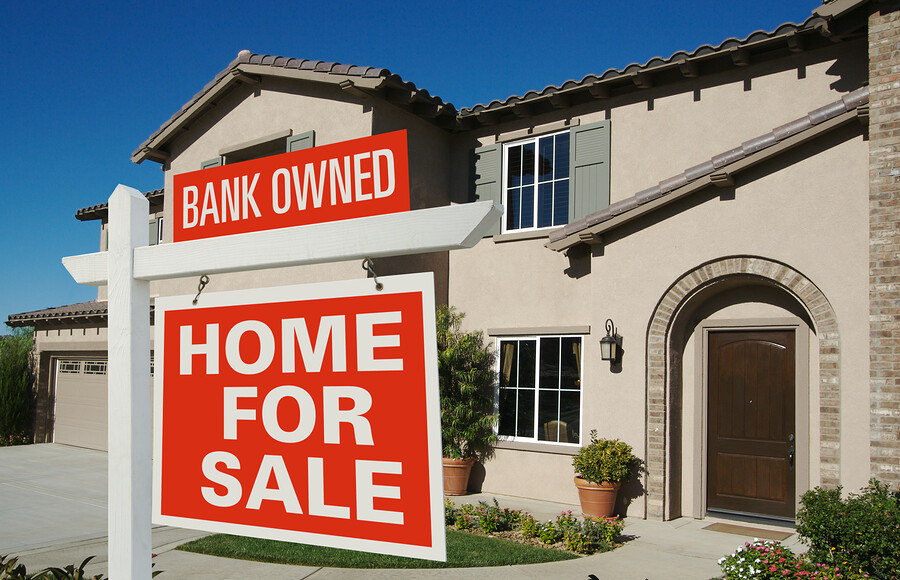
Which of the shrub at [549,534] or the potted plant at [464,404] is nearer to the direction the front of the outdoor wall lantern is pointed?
the shrub

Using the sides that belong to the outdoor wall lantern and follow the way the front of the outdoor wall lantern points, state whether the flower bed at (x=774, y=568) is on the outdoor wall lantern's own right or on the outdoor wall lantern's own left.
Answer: on the outdoor wall lantern's own left
